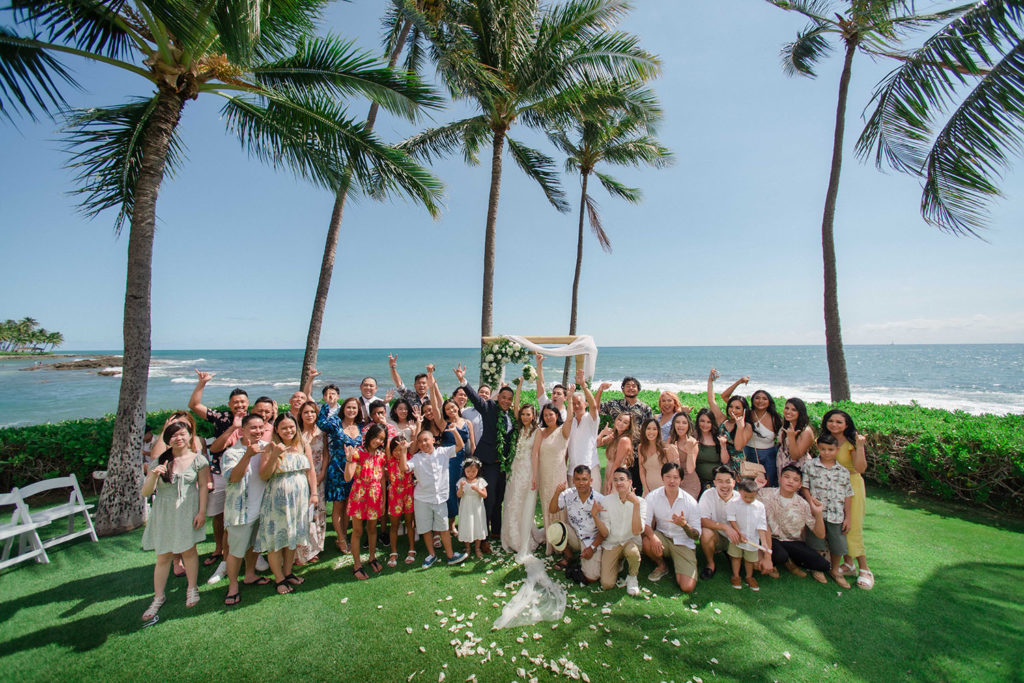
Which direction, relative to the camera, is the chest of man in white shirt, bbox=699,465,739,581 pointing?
toward the camera

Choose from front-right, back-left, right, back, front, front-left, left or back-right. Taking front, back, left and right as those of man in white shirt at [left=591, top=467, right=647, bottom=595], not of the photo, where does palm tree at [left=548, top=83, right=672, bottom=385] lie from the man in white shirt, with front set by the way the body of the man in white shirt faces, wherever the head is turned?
back

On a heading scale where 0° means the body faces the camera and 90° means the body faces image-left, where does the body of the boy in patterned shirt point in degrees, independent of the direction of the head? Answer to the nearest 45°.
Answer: approximately 0°

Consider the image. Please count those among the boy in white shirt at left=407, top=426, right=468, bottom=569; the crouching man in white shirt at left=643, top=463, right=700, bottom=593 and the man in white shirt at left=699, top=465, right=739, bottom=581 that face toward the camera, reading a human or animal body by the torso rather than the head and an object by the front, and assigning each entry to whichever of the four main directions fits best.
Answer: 3

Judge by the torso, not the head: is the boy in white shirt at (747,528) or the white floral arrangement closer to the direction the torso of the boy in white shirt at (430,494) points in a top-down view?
the boy in white shirt

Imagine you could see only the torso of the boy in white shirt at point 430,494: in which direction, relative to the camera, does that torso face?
toward the camera

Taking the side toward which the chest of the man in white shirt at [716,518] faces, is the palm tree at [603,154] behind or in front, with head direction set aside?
behind

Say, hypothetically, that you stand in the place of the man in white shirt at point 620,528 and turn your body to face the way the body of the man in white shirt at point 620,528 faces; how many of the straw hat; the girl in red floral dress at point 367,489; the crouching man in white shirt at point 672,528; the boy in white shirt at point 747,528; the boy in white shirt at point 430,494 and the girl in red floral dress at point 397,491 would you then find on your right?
4

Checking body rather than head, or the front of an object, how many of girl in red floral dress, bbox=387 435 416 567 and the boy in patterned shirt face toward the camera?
2

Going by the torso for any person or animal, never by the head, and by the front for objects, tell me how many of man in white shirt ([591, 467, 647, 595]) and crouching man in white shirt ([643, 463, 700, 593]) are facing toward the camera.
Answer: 2
